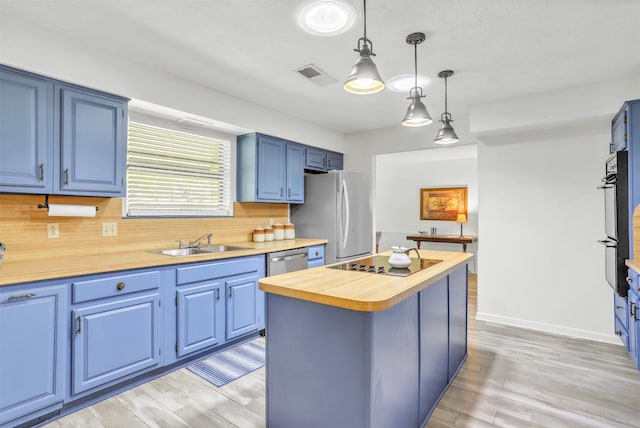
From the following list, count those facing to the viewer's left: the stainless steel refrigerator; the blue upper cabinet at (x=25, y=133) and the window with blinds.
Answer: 0

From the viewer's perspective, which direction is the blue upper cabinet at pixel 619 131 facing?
to the viewer's left

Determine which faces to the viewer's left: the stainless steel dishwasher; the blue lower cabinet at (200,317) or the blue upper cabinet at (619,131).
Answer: the blue upper cabinet

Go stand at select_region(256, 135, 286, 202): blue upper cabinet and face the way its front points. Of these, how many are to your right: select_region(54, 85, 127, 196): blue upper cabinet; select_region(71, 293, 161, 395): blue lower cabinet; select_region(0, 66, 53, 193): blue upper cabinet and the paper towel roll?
4

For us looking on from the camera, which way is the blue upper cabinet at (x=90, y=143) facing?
facing the viewer and to the right of the viewer

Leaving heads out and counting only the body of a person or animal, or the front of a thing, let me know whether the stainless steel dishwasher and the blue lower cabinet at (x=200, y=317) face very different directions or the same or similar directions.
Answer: same or similar directions

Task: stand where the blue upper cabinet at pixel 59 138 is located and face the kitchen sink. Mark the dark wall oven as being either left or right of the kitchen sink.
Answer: right

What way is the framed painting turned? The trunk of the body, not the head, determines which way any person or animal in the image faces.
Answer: toward the camera

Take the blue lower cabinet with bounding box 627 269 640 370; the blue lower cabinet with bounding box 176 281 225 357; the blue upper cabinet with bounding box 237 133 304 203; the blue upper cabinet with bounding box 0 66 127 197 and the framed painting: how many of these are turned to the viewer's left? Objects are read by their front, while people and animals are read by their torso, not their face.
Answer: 1

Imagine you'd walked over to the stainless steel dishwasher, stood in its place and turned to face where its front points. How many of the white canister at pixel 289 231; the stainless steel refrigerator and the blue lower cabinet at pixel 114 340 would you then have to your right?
1

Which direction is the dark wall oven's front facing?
to the viewer's left

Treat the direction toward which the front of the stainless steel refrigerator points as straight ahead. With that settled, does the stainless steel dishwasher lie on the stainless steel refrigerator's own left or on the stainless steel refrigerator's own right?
on the stainless steel refrigerator's own right
